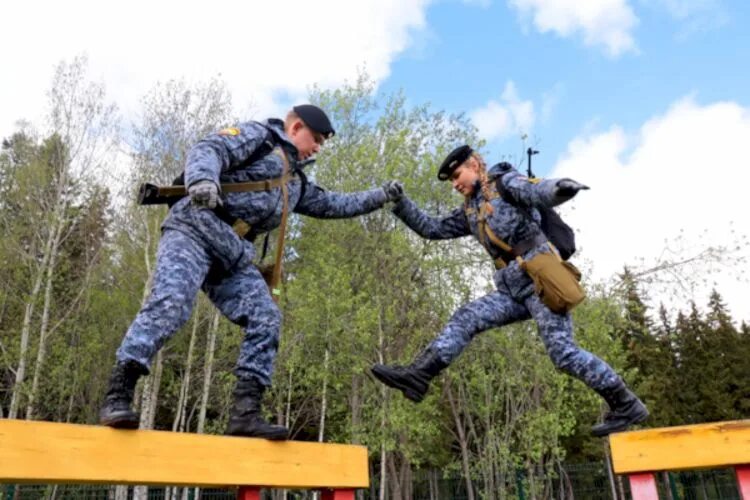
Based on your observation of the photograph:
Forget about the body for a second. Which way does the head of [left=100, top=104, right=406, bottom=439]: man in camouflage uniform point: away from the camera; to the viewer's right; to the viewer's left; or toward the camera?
to the viewer's right

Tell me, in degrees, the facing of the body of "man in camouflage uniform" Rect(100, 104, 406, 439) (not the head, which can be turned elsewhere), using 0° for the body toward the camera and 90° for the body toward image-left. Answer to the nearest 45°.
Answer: approximately 270°

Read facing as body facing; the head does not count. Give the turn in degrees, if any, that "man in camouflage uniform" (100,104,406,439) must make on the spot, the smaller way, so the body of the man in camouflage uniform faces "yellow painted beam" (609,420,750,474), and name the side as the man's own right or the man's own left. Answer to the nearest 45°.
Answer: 0° — they already face it
